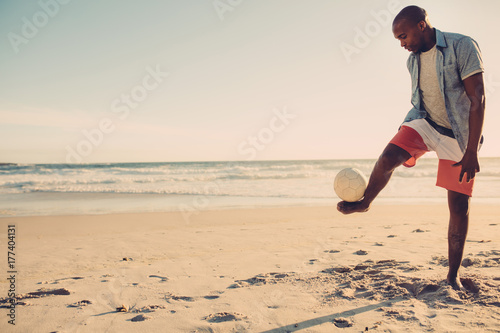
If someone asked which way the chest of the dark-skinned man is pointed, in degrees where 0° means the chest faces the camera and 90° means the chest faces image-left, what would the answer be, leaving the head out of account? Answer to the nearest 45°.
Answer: approximately 45°
